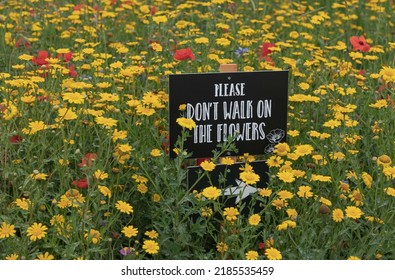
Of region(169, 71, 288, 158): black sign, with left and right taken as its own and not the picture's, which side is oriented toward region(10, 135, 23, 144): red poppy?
right

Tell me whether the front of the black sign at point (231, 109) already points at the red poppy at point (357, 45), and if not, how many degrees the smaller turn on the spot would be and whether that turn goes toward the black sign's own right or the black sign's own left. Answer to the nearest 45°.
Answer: approximately 135° to the black sign's own left

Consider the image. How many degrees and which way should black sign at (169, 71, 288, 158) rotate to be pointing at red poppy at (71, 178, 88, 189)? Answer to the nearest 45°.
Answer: approximately 45° to its right

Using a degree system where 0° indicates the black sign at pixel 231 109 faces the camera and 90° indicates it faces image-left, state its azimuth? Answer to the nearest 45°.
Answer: approximately 0°

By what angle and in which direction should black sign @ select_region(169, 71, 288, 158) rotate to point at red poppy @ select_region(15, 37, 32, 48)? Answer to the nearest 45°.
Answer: approximately 135° to its right
